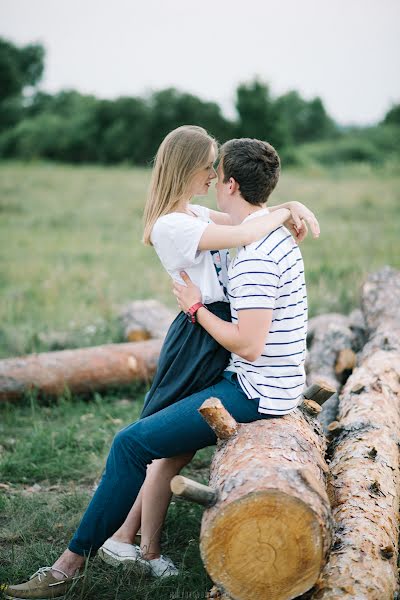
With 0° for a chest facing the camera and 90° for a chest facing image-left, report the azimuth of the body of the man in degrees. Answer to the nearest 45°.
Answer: approximately 90°

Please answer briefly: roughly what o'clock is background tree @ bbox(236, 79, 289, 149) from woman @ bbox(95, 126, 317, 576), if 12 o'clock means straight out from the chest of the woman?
The background tree is roughly at 9 o'clock from the woman.

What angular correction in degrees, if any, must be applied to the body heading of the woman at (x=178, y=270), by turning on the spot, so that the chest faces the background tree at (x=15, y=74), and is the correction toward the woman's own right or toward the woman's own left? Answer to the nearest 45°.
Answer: approximately 90° to the woman's own left

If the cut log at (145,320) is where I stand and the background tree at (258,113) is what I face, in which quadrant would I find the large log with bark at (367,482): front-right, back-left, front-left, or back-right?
back-right

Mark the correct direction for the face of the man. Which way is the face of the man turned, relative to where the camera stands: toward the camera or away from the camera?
away from the camera

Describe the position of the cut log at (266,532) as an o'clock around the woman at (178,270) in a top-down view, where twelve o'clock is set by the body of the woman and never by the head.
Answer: The cut log is roughly at 2 o'clock from the woman.

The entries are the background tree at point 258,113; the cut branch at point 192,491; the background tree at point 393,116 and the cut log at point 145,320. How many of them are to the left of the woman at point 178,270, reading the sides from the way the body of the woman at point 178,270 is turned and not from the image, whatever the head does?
3

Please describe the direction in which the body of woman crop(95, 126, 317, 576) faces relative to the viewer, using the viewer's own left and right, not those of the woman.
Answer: facing to the right of the viewer

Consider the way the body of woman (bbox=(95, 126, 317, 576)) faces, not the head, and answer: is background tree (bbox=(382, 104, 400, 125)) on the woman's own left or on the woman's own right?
on the woman's own left

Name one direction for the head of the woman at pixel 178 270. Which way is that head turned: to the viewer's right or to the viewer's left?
to the viewer's right
